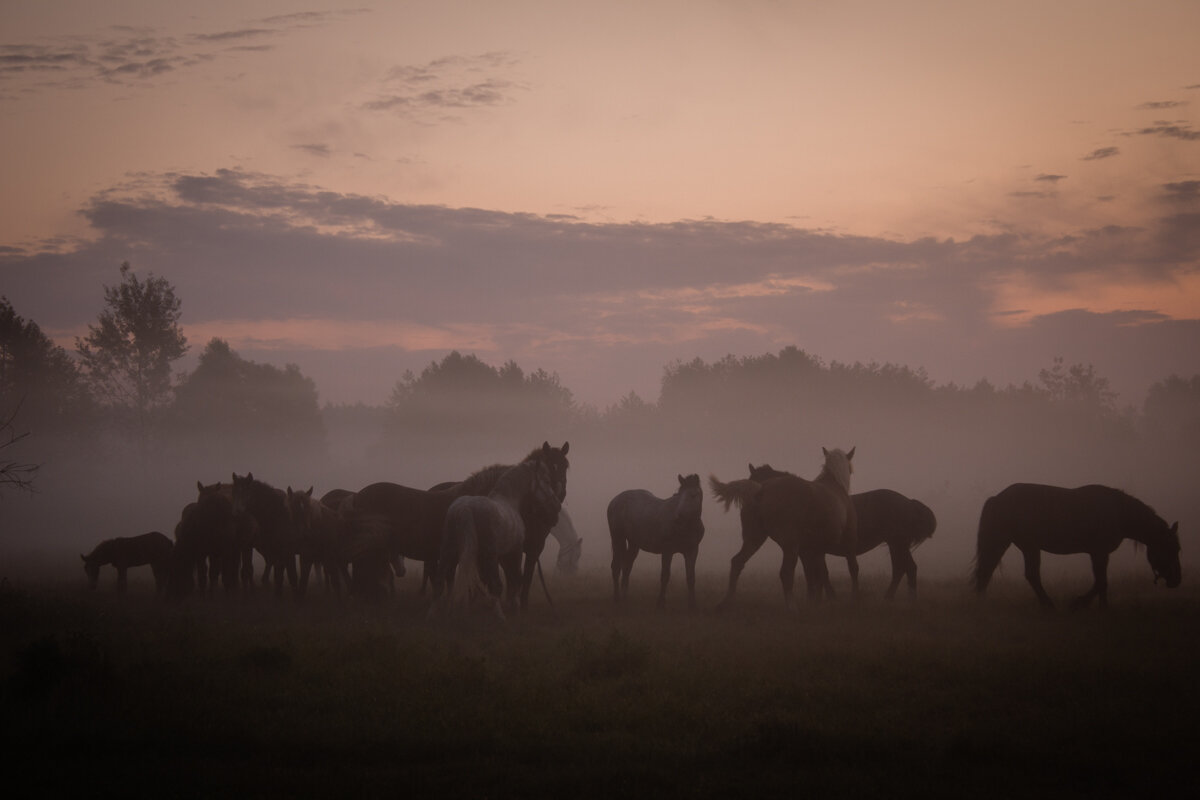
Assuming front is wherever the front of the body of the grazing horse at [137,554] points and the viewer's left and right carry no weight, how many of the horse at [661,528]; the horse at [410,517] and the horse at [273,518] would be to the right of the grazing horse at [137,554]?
0

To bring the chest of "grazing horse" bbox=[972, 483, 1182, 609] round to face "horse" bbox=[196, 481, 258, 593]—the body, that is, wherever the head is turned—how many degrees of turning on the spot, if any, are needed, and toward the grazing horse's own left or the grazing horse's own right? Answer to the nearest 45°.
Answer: approximately 180°

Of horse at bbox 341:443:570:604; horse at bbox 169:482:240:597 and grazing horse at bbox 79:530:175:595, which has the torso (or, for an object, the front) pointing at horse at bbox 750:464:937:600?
horse at bbox 341:443:570:604

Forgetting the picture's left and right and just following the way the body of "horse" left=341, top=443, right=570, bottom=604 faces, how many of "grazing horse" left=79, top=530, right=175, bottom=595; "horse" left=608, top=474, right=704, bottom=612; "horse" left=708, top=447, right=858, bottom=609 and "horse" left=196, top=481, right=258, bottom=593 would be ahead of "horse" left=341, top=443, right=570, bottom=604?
2

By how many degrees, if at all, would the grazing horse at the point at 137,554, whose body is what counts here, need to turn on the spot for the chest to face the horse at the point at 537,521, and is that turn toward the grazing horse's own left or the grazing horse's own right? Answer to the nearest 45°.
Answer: approximately 135° to the grazing horse's own left

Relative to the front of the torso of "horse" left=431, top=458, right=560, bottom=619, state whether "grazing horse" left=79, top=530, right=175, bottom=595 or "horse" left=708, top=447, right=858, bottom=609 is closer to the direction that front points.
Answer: the horse

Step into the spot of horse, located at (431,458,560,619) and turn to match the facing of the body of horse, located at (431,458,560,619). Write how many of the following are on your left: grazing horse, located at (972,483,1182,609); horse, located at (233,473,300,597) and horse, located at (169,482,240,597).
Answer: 2

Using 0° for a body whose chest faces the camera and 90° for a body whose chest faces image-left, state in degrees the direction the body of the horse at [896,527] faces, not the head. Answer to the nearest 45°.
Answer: approximately 90°

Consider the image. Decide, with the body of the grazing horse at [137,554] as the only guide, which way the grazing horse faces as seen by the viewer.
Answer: to the viewer's left

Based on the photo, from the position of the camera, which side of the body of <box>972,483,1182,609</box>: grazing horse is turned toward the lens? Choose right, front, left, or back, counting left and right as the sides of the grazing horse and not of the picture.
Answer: right

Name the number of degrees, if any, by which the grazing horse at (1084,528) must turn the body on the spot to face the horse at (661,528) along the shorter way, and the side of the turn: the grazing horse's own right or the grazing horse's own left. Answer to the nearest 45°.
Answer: approximately 180°

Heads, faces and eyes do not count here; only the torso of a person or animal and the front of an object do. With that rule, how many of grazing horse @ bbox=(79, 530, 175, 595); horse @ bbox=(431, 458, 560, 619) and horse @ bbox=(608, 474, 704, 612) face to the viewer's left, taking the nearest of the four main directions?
1

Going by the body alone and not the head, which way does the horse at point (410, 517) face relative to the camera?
to the viewer's right

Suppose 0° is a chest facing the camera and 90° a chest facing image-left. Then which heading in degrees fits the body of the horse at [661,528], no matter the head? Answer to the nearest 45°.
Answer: approximately 315°

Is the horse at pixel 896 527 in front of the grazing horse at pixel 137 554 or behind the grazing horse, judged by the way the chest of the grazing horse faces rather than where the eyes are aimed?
behind

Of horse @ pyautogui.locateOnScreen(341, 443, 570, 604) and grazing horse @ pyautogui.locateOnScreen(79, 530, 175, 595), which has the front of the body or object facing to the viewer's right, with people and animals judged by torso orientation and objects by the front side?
the horse

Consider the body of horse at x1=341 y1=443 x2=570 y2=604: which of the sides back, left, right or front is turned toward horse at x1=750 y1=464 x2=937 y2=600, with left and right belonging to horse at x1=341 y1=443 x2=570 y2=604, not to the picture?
front
